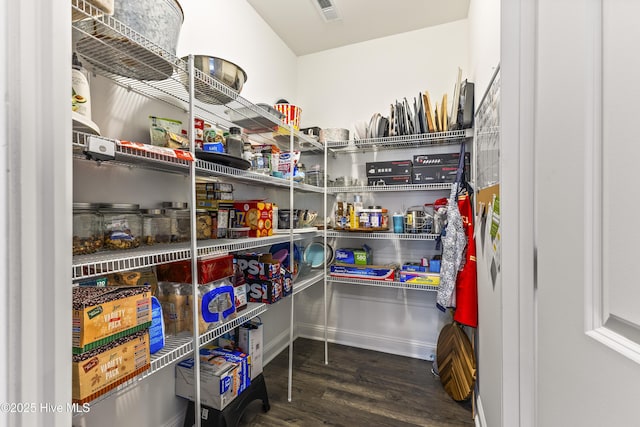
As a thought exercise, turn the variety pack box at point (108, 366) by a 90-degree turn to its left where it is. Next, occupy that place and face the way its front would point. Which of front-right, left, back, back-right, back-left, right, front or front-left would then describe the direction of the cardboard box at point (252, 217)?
front

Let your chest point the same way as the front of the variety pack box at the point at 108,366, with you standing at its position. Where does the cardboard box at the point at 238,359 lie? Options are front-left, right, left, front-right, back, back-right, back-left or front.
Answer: left

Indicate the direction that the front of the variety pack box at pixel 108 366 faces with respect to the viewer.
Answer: facing the viewer and to the right of the viewer

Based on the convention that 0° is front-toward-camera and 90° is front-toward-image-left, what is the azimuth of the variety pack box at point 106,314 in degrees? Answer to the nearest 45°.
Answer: approximately 315°

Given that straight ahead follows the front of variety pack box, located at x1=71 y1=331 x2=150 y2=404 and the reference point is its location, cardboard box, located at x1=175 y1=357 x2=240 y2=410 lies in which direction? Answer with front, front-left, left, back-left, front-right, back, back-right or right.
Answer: left

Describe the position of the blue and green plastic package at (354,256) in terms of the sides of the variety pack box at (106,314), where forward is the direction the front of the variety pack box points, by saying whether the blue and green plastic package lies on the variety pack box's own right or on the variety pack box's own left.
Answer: on the variety pack box's own left

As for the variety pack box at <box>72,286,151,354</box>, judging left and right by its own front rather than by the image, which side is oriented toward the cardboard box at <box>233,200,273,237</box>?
left

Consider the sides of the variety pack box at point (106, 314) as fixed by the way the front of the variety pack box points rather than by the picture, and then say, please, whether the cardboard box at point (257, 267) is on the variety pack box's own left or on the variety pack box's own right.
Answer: on the variety pack box's own left

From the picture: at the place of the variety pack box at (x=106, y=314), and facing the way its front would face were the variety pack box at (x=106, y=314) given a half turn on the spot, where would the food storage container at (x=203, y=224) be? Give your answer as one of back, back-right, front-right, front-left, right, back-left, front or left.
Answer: right

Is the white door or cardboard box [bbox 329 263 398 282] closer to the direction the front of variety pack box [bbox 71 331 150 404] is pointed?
the white door

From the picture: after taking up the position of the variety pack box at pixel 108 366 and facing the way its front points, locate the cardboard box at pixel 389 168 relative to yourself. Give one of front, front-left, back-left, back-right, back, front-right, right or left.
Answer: front-left
